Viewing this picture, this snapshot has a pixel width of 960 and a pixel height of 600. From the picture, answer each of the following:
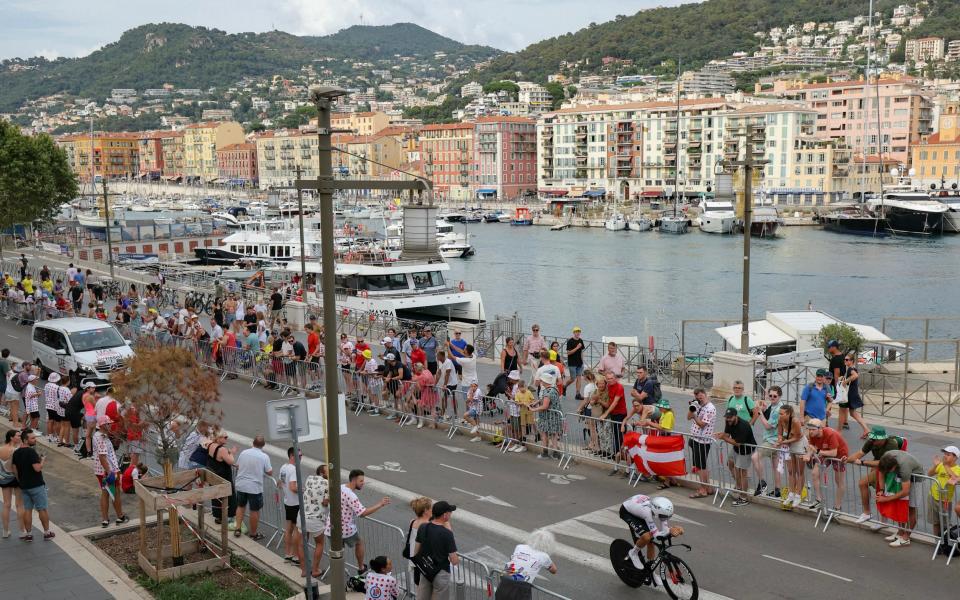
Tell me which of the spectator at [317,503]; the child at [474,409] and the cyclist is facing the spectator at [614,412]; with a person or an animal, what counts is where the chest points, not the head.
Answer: the spectator at [317,503]

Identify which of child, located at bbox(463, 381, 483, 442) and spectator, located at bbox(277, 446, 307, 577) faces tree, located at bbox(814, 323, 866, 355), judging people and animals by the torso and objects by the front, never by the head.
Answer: the spectator

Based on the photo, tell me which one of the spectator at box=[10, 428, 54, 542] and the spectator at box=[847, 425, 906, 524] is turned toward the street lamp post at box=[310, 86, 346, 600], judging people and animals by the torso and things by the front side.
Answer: the spectator at box=[847, 425, 906, 524]

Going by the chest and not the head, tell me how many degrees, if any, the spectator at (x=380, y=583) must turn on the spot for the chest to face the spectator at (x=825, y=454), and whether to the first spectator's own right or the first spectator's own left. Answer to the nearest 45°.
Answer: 0° — they already face them

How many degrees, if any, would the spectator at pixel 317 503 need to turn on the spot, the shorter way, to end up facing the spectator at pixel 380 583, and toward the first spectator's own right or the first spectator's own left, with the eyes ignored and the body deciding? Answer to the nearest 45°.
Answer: approximately 135° to the first spectator's own right

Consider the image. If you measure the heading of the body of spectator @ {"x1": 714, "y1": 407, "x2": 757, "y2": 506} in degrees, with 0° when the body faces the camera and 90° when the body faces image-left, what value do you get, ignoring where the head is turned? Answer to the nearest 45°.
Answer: approximately 45°

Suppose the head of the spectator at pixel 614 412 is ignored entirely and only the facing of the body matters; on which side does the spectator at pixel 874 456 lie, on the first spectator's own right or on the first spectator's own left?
on the first spectator's own left

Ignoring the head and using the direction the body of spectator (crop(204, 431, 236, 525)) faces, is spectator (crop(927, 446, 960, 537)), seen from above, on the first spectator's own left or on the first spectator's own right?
on the first spectator's own right

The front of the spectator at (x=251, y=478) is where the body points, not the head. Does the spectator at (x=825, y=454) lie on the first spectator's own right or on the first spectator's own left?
on the first spectator's own right

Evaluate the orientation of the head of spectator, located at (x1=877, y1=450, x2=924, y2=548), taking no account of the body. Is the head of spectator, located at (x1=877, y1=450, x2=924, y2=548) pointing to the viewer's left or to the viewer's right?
to the viewer's left

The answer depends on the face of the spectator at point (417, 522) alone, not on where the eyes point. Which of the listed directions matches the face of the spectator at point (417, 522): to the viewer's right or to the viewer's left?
to the viewer's right

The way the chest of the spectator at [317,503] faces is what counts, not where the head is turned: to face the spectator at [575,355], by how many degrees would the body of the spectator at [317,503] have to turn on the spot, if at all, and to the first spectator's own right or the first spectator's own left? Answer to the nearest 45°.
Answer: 0° — they already face them

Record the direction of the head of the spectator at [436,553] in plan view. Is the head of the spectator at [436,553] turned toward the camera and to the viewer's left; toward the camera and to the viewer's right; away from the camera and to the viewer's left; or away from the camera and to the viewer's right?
away from the camera and to the viewer's right

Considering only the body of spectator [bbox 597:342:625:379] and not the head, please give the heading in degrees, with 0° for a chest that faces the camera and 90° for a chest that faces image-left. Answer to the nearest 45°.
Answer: approximately 45°

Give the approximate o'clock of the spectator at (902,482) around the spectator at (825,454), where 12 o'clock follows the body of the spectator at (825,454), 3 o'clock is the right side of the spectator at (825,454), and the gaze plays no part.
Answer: the spectator at (902,482) is roughly at 9 o'clock from the spectator at (825,454).
